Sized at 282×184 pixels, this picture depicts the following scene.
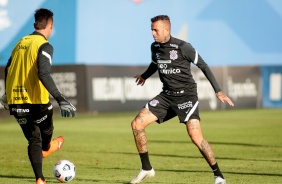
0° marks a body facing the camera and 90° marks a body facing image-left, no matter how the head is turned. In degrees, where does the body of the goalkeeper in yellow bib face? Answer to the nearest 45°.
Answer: approximately 225°

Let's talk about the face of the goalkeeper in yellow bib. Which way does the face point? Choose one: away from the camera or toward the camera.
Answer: away from the camera
